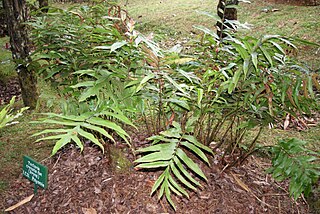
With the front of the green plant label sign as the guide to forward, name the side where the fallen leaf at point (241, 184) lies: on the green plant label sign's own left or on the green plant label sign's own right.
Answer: on the green plant label sign's own left

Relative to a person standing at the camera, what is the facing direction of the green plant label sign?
facing the viewer and to the left of the viewer

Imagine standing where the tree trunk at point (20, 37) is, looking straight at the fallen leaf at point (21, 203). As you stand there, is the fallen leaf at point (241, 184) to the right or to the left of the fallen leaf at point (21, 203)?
left

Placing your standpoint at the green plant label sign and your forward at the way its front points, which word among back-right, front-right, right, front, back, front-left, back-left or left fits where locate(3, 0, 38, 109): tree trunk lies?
back-right
